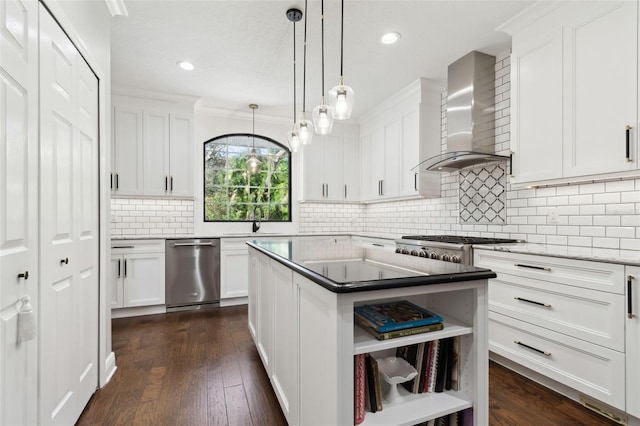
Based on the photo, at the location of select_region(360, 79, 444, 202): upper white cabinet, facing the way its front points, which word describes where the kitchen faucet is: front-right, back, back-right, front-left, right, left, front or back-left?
front-right

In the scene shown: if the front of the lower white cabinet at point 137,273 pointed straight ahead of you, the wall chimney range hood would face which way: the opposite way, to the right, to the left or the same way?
to the right

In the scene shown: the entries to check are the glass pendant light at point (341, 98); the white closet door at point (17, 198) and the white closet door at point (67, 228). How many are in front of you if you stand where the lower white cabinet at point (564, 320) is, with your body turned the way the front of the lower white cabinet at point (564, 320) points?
3

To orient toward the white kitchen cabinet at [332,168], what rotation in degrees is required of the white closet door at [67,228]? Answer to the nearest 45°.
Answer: approximately 90° to its left

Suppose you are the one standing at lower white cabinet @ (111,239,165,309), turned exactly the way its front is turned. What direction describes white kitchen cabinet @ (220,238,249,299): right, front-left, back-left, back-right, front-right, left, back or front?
left

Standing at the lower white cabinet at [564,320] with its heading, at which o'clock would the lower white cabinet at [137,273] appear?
the lower white cabinet at [137,273] is roughly at 1 o'clock from the lower white cabinet at [564,320].

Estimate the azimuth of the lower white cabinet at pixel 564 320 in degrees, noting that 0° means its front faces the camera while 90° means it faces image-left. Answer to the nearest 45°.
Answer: approximately 45°

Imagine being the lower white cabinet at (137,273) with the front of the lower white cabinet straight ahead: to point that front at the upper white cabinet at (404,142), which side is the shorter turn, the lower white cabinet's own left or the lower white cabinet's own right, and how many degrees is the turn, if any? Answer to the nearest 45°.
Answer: approximately 45° to the lower white cabinet's own left

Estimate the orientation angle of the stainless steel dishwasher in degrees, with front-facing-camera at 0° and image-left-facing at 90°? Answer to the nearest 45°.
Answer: approximately 0°

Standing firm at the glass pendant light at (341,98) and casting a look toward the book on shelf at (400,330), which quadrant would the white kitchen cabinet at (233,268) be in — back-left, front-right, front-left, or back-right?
back-right

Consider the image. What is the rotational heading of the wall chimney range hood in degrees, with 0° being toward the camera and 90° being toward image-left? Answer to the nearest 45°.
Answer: approximately 45°

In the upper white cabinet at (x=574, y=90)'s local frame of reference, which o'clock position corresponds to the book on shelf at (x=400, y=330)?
The book on shelf is roughly at 11 o'clock from the upper white cabinet.

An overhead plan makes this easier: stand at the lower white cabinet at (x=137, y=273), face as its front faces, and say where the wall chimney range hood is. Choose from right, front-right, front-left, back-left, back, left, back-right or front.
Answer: front-left

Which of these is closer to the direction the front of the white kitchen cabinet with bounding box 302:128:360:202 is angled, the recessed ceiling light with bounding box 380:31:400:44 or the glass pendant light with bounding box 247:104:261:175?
the recessed ceiling light

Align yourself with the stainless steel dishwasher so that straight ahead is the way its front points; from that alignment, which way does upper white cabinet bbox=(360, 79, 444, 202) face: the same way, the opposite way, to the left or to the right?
to the right
